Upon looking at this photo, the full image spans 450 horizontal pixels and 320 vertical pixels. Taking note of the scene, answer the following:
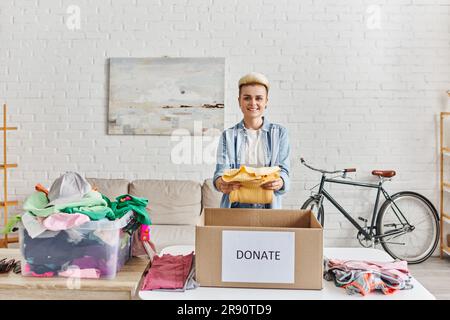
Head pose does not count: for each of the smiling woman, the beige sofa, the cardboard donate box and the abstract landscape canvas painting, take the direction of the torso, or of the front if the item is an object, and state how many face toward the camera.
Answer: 4

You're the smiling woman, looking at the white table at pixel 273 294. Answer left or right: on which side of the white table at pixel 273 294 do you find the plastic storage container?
right

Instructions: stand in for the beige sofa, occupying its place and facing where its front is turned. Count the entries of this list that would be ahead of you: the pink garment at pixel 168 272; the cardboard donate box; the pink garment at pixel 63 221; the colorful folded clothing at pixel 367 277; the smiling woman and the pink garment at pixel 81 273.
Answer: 6

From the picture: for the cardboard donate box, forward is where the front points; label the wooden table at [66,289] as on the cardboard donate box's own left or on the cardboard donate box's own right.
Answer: on the cardboard donate box's own right

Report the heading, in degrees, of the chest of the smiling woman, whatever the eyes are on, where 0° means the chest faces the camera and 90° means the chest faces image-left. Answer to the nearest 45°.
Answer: approximately 0°

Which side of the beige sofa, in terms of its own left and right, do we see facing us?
front

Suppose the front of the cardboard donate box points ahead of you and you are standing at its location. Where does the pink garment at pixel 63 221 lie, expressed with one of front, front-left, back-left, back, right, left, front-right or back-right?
right

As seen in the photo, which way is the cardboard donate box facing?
toward the camera

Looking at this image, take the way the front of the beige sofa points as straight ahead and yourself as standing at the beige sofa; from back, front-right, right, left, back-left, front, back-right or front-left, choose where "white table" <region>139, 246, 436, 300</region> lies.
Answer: front

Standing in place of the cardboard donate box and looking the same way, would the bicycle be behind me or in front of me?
behind

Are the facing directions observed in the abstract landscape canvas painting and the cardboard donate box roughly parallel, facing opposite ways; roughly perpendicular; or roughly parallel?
roughly parallel

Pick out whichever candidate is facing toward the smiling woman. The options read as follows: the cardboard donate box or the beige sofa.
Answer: the beige sofa

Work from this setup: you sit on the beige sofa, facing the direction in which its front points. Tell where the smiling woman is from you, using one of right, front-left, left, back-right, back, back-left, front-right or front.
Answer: front

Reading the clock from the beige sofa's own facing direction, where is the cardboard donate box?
The cardboard donate box is roughly at 12 o'clock from the beige sofa.

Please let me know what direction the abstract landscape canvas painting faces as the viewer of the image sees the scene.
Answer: facing the viewer

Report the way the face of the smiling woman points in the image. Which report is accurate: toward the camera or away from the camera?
toward the camera

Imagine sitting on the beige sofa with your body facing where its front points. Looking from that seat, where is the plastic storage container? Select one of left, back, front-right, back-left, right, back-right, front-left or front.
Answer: front
